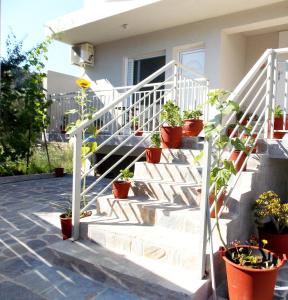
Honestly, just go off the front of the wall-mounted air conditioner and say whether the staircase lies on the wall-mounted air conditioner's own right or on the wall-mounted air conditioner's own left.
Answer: on the wall-mounted air conditioner's own left

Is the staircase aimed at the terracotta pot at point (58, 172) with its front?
no

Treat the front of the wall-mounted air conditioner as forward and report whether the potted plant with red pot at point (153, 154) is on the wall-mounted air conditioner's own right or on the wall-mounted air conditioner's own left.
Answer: on the wall-mounted air conditioner's own left

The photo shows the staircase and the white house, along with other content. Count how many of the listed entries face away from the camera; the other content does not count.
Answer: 0

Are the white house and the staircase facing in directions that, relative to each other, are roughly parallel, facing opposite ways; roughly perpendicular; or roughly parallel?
roughly parallel

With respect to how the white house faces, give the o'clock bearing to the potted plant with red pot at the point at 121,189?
The potted plant with red pot is roughly at 11 o'clock from the white house.

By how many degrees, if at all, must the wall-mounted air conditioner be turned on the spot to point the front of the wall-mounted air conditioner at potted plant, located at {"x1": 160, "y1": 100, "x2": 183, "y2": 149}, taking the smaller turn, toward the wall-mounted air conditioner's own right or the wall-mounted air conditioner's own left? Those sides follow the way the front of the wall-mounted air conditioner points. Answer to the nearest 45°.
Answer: approximately 45° to the wall-mounted air conditioner's own left

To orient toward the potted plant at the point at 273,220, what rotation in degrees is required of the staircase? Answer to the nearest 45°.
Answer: approximately 135° to its left

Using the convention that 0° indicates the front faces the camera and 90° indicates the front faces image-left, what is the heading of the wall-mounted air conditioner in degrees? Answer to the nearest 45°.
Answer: approximately 45°

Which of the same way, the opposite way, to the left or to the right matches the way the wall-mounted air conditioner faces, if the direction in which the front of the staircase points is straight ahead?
the same way

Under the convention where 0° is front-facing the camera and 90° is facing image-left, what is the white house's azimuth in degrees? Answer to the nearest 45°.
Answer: approximately 45°

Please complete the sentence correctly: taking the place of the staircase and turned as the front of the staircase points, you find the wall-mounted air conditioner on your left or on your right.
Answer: on your right

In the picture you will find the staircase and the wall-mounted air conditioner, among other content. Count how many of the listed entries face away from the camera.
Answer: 0

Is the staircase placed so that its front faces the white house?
no

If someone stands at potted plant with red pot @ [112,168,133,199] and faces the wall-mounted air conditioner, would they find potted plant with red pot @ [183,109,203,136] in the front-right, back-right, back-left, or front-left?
front-right
